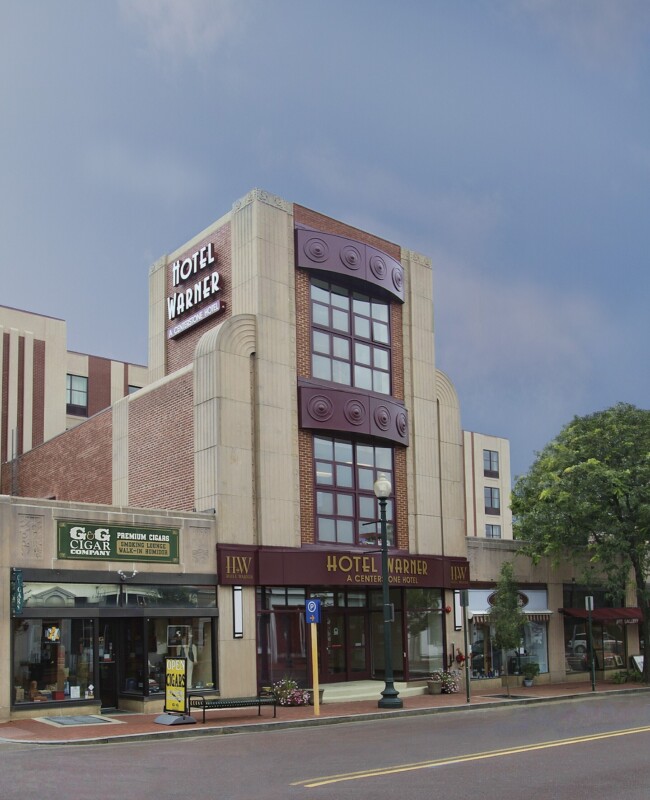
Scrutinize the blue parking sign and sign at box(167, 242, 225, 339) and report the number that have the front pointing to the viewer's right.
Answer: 0

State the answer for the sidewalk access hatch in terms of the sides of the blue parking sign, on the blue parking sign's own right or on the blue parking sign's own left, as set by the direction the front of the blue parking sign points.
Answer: on the blue parking sign's own right

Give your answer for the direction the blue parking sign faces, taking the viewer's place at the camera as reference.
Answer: facing the viewer

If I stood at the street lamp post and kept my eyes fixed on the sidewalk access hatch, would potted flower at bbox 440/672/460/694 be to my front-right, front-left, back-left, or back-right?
back-right

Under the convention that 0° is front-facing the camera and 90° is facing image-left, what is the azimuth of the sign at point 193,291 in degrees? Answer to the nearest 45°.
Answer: approximately 45°

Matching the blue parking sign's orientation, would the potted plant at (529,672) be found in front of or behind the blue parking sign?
behind

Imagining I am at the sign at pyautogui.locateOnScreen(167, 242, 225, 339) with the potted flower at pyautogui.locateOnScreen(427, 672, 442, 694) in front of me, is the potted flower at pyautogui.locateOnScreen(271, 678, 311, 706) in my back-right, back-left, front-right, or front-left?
front-right
